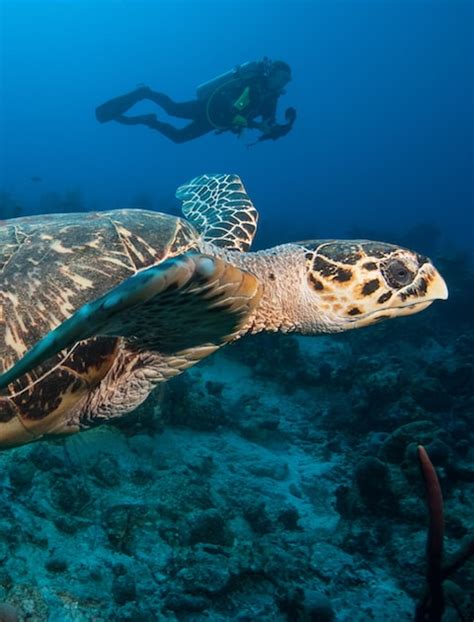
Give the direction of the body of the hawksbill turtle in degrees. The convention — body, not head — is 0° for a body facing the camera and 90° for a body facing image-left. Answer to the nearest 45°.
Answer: approximately 270°
